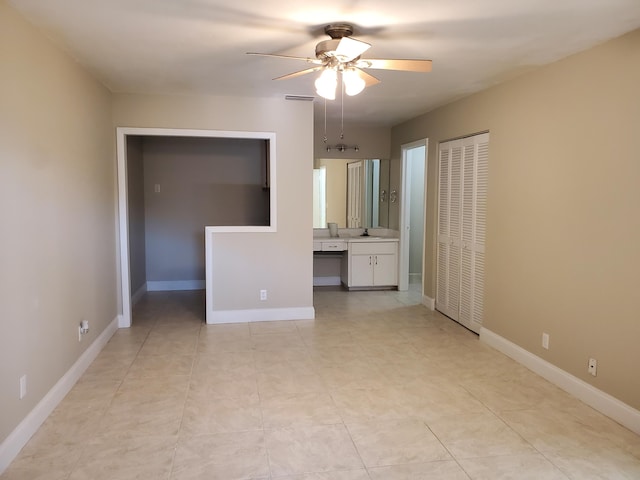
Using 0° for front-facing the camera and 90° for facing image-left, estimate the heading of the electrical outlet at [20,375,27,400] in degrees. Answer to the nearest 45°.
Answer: approximately 315°

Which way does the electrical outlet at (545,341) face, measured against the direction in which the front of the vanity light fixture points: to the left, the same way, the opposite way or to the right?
to the right

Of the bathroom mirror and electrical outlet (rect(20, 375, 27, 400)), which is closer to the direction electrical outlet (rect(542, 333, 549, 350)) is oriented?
the electrical outlet

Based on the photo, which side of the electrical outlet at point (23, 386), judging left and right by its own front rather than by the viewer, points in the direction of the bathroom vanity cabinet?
left

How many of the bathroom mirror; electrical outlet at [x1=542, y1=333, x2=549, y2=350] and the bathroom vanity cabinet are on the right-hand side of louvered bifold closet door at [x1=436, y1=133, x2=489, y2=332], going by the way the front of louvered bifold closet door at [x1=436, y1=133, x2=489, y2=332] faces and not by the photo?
2

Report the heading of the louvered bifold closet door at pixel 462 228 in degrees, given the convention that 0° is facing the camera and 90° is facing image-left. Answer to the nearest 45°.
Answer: approximately 45°

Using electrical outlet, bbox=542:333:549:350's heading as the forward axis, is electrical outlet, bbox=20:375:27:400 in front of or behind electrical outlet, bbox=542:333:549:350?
in front

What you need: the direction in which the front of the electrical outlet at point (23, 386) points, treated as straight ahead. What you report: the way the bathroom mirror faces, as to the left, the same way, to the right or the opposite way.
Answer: to the right

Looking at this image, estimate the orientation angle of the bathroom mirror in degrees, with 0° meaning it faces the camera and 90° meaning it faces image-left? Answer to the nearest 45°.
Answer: approximately 0°
